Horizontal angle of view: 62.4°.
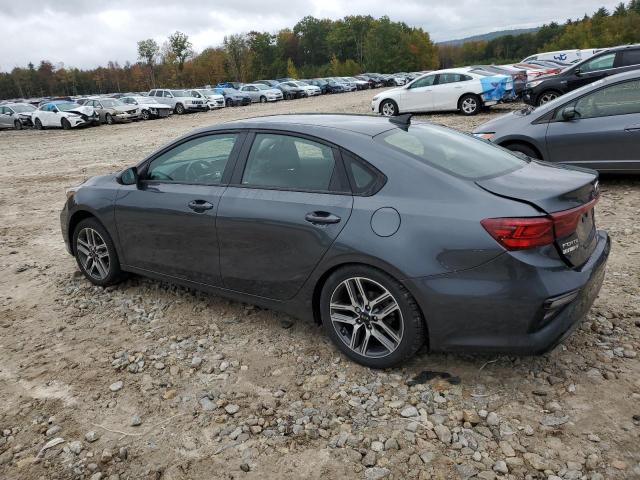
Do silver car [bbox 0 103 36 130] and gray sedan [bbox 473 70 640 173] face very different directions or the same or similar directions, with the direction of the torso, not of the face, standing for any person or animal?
very different directions

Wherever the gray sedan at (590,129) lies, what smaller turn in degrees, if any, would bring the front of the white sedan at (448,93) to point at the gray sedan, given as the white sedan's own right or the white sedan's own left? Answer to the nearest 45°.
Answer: approximately 90° to the white sedan's own left

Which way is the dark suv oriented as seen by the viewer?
to the viewer's left

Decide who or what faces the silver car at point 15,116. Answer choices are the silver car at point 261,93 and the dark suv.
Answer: the dark suv

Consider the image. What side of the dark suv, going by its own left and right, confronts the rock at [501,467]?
left

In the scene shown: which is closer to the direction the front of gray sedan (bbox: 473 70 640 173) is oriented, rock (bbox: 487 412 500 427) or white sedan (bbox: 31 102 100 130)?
the white sedan

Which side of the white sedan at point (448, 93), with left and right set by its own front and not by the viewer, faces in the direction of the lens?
left

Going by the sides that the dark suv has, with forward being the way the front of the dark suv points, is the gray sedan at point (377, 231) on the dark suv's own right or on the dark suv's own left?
on the dark suv's own left

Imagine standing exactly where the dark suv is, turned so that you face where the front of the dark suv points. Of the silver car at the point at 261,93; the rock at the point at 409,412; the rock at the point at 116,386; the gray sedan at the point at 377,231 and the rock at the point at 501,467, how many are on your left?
4
